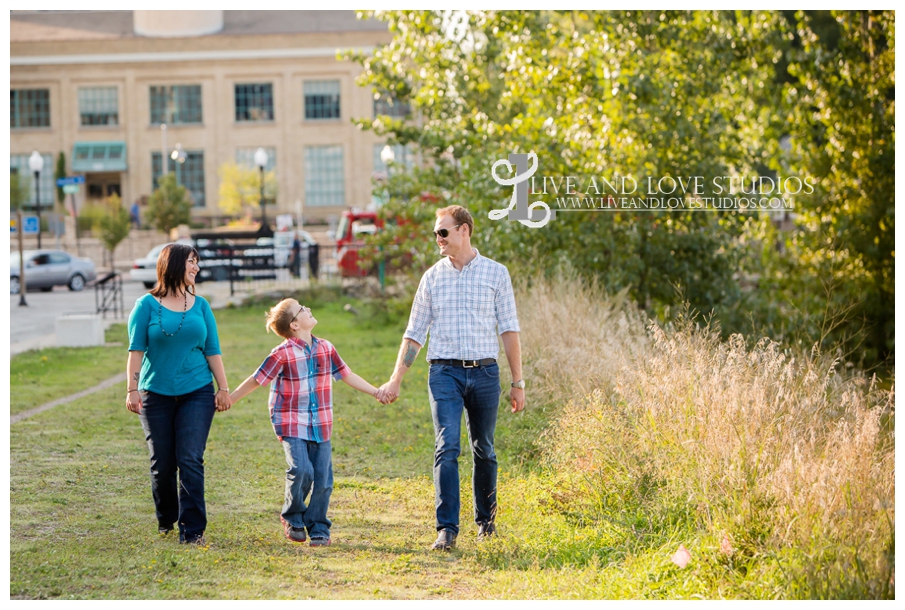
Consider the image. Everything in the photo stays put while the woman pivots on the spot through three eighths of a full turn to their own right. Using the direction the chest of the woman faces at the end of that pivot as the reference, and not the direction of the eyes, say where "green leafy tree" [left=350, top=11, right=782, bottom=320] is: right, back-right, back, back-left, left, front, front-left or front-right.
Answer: right

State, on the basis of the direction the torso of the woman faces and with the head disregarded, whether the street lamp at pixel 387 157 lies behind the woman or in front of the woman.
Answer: behind

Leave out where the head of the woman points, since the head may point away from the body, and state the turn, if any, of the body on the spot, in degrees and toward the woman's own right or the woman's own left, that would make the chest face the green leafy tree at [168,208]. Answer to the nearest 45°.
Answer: approximately 180°

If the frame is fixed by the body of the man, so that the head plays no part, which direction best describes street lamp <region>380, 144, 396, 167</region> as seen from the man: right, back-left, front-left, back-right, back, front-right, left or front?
back

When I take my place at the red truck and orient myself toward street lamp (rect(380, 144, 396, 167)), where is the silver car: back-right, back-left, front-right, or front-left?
back-left

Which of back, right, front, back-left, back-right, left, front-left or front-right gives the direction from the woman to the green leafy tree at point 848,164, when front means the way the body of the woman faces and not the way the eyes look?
back-left

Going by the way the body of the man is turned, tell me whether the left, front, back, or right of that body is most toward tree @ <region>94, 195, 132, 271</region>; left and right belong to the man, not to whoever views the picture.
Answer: back

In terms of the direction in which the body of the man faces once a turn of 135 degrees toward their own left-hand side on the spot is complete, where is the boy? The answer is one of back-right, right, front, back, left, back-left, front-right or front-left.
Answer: back-left

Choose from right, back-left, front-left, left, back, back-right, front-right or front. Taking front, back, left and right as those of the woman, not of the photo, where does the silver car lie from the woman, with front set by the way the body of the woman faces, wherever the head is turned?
back

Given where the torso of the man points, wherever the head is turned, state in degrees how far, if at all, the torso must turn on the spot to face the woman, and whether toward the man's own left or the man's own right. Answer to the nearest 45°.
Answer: approximately 90° to the man's own right

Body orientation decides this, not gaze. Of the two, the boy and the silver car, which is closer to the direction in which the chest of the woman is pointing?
the boy

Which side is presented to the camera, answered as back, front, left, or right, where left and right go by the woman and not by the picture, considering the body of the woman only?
front

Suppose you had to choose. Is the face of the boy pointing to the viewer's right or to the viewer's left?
to the viewer's right

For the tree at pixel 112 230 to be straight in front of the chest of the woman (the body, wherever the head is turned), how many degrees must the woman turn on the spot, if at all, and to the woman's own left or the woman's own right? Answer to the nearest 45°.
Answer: approximately 180°

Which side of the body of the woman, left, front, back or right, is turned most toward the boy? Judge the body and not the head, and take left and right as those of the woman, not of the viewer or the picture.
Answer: left
